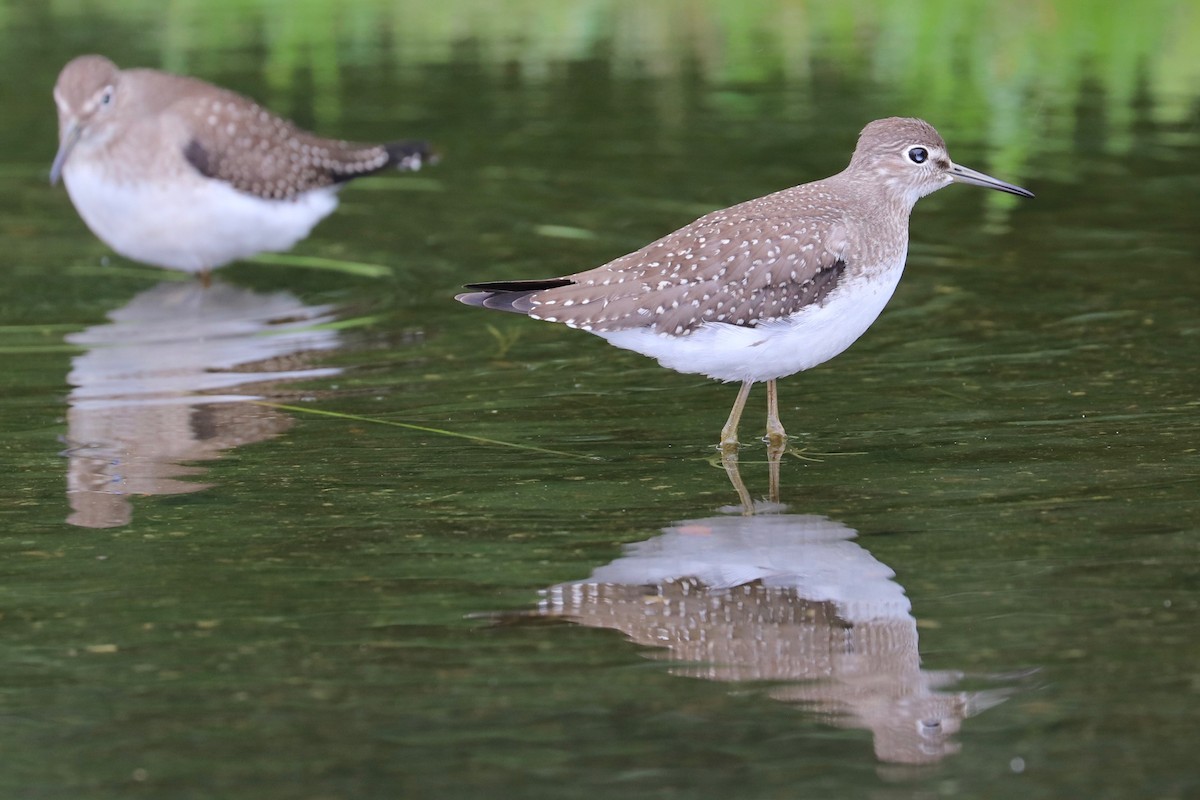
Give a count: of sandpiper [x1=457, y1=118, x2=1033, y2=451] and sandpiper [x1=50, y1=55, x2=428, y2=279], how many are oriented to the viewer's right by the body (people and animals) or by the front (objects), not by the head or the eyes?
1

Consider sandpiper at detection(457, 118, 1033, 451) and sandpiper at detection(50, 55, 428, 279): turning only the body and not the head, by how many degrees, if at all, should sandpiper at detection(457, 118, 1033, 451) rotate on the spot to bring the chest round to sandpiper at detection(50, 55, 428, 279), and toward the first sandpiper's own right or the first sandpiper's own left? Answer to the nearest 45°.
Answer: approximately 135° to the first sandpiper's own left

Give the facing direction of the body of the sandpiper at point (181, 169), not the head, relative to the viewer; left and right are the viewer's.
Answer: facing the viewer and to the left of the viewer

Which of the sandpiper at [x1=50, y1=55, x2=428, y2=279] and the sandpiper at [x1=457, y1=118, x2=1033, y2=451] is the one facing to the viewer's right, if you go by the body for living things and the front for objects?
the sandpiper at [x1=457, y1=118, x2=1033, y2=451]

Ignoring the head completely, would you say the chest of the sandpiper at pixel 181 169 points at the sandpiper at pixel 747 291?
no

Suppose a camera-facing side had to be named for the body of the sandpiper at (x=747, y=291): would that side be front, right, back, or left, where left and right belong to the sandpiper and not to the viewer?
right
